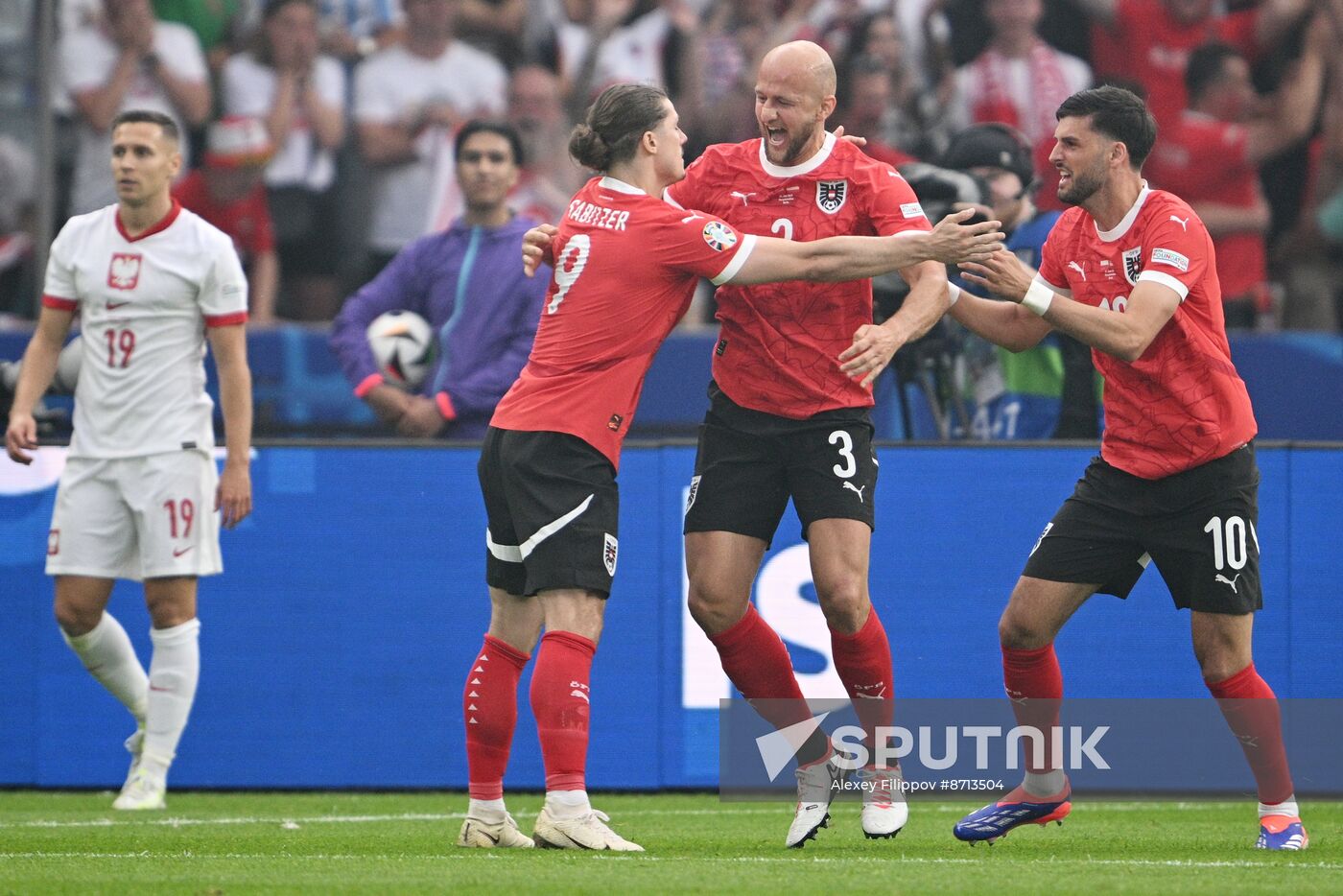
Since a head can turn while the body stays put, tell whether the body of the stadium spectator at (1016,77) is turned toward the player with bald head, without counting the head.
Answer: yes

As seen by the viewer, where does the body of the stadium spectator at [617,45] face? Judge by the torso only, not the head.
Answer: toward the camera

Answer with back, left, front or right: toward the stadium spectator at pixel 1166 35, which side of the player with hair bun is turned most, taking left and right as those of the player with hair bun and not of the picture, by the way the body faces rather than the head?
front

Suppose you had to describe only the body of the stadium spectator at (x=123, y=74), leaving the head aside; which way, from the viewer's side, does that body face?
toward the camera

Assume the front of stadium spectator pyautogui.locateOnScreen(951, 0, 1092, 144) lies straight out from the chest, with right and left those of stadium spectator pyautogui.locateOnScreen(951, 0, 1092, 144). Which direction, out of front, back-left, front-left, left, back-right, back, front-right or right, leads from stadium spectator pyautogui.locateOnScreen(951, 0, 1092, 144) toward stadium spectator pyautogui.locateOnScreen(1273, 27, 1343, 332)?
left

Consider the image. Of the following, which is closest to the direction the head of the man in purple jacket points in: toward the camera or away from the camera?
toward the camera

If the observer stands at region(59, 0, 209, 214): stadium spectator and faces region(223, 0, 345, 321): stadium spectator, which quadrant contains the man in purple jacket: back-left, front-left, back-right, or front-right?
front-right

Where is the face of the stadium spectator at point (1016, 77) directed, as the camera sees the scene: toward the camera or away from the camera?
toward the camera

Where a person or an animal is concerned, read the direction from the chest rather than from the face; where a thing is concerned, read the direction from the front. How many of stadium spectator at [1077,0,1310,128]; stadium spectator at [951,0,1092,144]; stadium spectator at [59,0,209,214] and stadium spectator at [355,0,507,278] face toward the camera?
4

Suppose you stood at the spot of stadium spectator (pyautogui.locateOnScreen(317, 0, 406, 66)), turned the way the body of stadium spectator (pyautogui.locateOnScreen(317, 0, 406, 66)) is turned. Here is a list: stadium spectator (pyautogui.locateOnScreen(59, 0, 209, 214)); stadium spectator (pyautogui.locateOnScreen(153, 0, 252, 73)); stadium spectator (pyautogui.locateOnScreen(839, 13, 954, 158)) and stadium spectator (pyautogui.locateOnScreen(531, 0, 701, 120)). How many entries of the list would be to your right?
2

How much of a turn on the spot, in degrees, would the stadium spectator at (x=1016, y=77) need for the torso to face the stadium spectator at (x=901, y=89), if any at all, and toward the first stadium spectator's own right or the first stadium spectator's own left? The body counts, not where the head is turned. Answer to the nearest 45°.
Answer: approximately 90° to the first stadium spectator's own right

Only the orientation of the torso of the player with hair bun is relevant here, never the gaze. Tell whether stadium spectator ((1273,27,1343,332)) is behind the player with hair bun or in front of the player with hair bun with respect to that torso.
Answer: in front

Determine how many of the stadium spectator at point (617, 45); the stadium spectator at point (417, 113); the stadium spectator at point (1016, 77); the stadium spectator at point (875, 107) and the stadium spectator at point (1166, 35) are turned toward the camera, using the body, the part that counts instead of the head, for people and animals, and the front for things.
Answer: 5

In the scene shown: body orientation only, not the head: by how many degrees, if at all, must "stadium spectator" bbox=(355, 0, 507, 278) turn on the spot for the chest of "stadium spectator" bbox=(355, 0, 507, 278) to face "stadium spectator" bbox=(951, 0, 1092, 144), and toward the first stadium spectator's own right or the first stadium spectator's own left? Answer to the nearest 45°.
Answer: approximately 90° to the first stadium spectator's own left

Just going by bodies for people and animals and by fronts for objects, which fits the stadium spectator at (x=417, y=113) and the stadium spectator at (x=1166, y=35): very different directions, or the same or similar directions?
same or similar directions

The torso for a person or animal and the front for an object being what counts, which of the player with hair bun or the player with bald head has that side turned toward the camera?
the player with bald head

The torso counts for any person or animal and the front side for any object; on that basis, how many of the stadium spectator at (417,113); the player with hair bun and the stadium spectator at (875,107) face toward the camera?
2

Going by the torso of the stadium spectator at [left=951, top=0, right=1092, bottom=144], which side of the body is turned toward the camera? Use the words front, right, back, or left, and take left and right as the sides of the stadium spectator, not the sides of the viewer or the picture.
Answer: front

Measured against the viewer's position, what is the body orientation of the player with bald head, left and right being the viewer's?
facing the viewer

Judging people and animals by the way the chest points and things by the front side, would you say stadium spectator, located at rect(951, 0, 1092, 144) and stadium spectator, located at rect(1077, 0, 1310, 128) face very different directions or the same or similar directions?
same or similar directions

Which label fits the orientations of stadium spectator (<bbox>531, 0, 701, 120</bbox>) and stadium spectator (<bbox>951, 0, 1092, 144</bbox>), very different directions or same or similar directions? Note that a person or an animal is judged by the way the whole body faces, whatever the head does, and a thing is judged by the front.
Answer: same or similar directions

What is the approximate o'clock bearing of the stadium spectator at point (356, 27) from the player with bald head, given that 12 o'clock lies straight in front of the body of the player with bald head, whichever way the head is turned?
The stadium spectator is roughly at 5 o'clock from the player with bald head.
